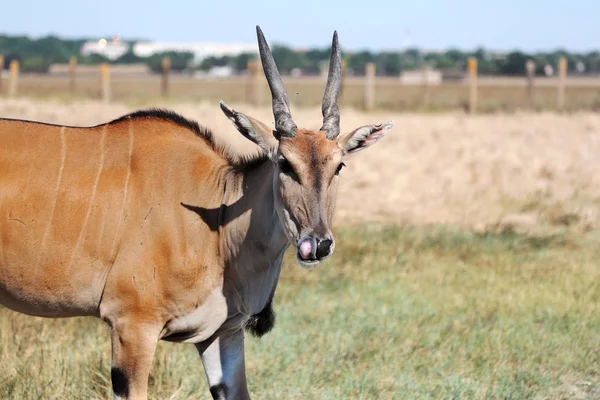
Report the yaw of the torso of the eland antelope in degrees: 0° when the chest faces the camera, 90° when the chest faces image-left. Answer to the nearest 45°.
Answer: approximately 315°

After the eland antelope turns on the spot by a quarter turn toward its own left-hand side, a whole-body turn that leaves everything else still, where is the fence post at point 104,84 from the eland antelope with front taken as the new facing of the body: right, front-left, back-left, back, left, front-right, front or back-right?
front-left
